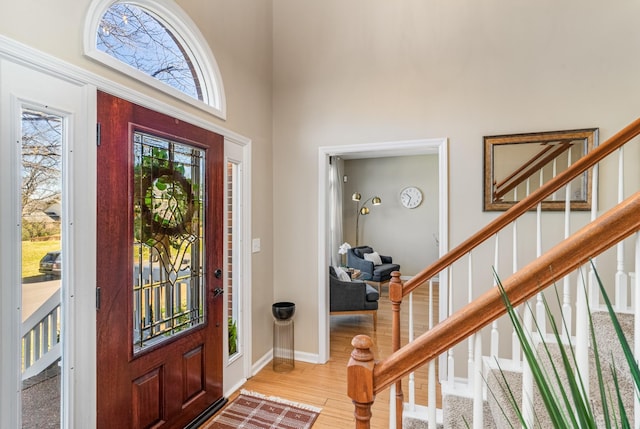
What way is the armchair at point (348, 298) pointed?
to the viewer's right

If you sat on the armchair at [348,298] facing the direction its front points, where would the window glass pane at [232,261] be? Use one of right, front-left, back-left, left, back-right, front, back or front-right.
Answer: back-right

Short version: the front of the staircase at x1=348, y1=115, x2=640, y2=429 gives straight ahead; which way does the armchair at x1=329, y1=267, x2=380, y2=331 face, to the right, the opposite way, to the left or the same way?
the opposite way

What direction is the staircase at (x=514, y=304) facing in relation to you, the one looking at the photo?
facing to the left of the viewer

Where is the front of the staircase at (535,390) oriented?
to the viewer's left

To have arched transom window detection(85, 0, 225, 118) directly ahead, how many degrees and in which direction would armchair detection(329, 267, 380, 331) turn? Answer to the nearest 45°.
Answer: approximately 135° to its right

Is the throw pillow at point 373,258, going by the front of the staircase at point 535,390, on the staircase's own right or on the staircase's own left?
on the staircase's own right

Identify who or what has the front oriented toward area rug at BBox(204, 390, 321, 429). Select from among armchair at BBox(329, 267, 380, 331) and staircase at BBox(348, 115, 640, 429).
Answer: the staircase

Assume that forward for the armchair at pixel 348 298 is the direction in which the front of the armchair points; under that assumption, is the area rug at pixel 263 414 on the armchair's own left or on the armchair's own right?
on the armchair's own right

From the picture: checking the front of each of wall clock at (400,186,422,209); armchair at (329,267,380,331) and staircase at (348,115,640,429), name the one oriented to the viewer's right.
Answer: the armchair

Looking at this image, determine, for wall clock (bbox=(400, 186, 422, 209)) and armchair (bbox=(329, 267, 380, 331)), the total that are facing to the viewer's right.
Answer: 1
